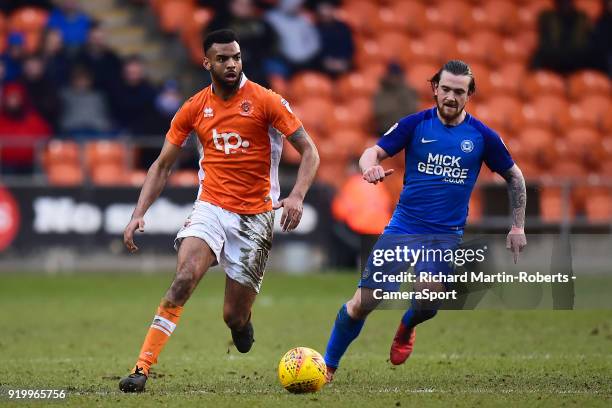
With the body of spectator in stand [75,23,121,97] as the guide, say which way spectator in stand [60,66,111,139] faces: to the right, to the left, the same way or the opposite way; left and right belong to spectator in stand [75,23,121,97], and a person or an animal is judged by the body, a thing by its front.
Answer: the same way

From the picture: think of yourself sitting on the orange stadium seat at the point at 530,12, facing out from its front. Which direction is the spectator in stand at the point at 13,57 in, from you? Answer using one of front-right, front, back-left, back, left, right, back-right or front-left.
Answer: front-right

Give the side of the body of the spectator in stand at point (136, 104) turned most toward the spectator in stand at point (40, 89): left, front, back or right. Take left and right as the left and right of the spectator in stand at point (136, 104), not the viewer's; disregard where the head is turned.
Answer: right

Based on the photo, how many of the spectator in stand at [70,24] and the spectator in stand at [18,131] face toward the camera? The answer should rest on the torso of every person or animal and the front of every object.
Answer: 2

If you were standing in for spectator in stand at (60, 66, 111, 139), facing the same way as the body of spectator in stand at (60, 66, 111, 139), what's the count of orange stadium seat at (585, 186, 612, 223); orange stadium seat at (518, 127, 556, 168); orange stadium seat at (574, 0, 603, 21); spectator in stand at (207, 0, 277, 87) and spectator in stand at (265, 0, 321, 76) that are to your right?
0

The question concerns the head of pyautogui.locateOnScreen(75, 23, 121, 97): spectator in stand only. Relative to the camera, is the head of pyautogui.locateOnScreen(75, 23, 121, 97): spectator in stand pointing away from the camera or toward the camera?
toward the camera

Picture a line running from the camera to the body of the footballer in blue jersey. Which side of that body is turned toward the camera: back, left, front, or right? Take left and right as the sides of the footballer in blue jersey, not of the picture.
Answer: front

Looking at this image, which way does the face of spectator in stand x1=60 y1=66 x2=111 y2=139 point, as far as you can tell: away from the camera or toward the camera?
toward the camera

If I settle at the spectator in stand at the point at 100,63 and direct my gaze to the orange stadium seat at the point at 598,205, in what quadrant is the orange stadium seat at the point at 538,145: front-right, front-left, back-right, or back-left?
front-left

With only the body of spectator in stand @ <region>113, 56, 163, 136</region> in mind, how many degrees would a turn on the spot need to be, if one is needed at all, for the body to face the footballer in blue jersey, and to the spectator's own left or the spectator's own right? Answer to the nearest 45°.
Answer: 0° — they already face them

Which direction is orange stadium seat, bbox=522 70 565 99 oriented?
toward the camera

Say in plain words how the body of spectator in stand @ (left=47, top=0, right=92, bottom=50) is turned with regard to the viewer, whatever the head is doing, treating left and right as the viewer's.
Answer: facing the viewer

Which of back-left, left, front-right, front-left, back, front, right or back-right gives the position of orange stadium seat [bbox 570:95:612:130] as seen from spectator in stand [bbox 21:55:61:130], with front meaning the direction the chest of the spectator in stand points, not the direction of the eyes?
left

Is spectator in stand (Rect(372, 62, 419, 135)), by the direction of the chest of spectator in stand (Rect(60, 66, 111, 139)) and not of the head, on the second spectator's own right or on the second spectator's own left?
on the second spectator's own left

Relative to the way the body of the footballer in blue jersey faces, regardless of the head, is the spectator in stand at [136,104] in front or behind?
behind

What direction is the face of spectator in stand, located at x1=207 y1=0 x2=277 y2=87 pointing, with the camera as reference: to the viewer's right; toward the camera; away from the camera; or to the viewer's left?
toward the camera

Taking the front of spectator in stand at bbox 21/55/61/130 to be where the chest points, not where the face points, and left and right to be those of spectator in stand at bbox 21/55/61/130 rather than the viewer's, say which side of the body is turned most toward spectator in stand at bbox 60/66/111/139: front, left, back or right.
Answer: left

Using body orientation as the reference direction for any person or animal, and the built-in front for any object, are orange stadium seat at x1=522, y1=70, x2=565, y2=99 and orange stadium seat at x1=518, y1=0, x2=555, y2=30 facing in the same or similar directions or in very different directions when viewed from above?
same or similar directions
